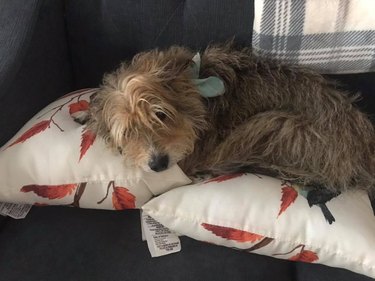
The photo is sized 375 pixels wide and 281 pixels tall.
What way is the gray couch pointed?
toward the camera
